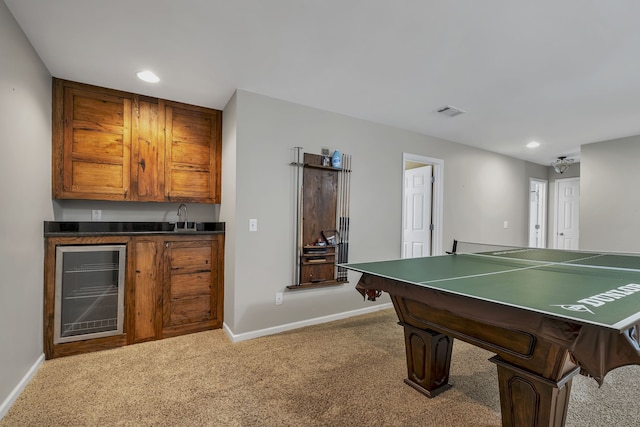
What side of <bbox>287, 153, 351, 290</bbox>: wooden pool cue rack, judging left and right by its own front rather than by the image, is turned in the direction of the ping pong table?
front

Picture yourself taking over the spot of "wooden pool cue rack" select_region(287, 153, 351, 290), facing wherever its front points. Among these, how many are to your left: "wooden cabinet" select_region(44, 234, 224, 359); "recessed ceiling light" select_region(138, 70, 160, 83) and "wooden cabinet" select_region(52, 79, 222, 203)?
0

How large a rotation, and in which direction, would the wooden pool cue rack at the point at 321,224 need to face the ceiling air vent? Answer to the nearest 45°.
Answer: approximately 45° to its left

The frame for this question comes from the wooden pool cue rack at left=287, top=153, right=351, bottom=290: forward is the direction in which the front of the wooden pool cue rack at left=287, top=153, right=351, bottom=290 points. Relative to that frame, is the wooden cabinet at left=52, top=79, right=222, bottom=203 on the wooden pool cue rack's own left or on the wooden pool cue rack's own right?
on the wooden pool cue rack's own right

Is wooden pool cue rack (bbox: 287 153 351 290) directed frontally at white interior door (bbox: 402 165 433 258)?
no

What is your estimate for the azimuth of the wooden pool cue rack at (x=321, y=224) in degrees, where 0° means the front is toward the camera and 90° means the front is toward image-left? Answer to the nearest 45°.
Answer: approximately 315°

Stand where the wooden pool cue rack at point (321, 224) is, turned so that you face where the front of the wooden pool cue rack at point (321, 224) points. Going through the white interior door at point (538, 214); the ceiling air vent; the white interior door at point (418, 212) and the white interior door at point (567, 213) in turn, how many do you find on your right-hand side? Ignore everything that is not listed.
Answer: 0

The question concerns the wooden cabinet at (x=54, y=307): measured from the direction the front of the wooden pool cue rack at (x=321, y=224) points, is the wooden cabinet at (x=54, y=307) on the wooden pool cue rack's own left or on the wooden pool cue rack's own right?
on the wooden pool cue rack's own right

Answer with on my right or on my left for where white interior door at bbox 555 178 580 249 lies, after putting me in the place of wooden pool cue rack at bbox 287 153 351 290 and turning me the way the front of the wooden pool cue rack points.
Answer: on my left

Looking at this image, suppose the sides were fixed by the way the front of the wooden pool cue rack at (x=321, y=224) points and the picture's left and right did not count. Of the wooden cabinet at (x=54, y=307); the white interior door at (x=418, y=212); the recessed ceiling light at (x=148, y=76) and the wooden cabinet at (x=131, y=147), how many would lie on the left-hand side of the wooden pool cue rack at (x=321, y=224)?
1

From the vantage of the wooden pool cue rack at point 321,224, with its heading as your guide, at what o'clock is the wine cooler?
The wine cooler is roughly at 4 o'clock from the wooden pool cue rack.

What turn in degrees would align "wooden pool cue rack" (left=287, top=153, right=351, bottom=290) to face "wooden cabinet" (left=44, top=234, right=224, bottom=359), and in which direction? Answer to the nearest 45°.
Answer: approximately 135° to its right

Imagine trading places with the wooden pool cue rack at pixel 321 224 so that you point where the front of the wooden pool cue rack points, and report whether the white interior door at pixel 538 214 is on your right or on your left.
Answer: on your left
